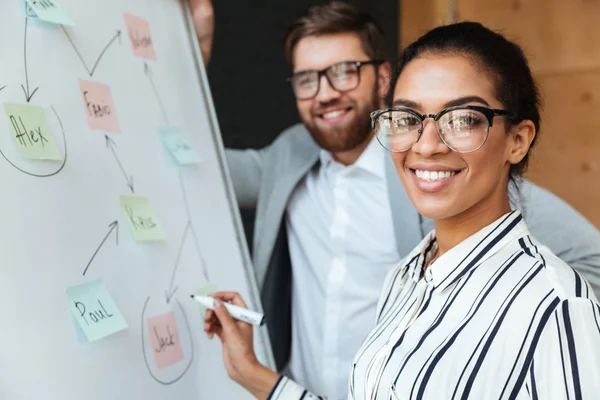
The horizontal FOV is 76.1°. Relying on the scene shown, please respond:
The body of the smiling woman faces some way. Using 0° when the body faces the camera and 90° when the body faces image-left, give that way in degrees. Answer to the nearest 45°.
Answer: approximately 45°

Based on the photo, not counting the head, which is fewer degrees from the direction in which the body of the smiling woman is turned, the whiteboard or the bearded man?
the whiteboard

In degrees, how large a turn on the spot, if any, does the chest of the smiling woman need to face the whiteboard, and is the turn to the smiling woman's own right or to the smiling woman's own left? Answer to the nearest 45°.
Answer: approximately 45° to the smiling woman's own right

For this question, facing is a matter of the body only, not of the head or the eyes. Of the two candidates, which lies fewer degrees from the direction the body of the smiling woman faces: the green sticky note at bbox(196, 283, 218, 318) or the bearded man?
the green sticky note
